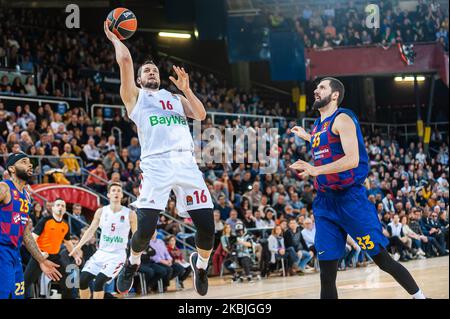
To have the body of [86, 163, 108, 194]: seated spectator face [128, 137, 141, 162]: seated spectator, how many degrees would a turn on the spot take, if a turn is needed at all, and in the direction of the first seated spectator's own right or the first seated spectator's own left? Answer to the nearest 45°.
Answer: approximately 90° to the first seated spectator's own left

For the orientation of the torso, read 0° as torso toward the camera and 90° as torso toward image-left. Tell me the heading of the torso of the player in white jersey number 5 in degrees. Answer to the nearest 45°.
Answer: approximately 0°

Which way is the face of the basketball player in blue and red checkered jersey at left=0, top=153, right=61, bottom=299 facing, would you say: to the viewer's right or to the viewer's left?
to the viewer's right

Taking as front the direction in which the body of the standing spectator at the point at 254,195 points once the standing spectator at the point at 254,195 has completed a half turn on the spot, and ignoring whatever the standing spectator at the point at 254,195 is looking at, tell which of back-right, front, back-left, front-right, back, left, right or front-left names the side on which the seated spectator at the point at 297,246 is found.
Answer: back-right

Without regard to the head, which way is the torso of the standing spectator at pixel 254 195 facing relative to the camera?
toward the camera

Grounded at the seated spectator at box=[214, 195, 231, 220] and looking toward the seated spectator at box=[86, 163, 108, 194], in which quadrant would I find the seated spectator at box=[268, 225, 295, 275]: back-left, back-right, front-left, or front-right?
back-left

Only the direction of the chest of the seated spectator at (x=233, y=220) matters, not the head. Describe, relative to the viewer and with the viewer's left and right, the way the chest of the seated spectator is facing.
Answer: facing the viewer

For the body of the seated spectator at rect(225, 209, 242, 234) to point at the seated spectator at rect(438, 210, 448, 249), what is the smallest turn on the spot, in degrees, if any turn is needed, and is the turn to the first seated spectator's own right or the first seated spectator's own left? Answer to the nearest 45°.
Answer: approximately 135° to the first seated spectator's own left

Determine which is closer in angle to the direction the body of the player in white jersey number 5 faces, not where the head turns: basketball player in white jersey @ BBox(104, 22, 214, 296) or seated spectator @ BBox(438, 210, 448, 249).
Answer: the basketball player in white jersey

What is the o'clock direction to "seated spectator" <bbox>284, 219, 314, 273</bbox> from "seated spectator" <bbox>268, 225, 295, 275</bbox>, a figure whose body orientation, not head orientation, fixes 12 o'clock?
"seated spectator" <bbox>284, 219, 314, 273</bbox> is roughly at 9 o'clock from "seated spectator" <bbox>268, 225, 295, 275</bbox>.

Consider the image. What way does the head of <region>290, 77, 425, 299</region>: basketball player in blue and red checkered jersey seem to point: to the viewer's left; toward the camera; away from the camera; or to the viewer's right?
to the viewer's left

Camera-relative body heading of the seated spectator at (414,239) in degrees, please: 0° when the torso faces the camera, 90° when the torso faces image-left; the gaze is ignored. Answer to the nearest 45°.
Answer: approximately 315°

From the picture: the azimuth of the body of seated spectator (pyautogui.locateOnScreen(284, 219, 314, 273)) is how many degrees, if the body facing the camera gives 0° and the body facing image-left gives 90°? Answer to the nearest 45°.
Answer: approximately 315°

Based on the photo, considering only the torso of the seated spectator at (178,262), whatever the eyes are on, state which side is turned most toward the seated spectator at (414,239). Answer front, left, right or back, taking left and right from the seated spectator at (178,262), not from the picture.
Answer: left

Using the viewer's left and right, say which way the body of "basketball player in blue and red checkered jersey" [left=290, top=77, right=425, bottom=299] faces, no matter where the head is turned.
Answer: facing the viewer and to the left of the viewer

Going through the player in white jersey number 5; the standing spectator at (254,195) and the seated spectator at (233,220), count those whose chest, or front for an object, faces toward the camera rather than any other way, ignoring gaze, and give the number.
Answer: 3

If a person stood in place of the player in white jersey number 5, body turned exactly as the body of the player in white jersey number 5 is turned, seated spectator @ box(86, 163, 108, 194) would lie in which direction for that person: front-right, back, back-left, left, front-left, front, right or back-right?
back

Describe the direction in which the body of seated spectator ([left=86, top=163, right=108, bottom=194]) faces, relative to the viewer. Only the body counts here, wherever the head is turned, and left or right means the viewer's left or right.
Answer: facing the viewer and to the right of the viewer
